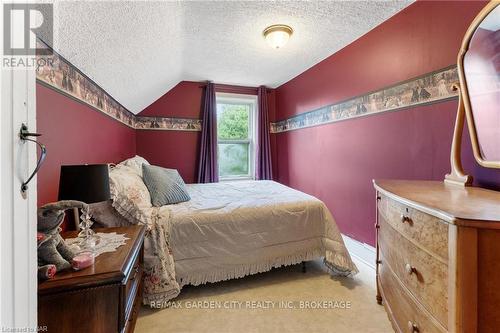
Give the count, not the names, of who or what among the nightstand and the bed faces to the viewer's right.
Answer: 2

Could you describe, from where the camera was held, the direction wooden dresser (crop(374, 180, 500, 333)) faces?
facing the viewer and to the left of the viewer

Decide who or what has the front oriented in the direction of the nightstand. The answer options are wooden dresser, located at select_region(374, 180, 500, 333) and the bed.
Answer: the wooden dresser

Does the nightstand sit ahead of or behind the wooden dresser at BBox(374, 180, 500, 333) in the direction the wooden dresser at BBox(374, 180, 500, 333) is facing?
ahead

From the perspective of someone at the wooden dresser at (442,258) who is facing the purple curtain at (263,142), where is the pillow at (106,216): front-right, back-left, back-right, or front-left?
front-left

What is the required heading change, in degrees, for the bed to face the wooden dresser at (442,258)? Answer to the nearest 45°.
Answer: approximately 45° to its right

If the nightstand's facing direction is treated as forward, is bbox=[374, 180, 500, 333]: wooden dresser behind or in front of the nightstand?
in front

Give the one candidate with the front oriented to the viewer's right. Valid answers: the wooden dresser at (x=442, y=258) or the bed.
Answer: the bed

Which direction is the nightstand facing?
to the viewer's right

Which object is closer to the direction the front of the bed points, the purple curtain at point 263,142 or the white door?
the purple curtain

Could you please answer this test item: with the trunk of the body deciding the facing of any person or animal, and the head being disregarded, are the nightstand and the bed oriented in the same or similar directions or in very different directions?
same or similar directions

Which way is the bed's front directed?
to the viewer's right

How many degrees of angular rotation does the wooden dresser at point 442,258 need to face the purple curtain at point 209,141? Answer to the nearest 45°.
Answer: approximately 90° to its right

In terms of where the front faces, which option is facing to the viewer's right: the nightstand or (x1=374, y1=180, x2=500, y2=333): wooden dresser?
the nightstand

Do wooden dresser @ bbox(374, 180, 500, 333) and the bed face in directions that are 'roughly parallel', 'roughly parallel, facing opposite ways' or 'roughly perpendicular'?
roughly parallel, facing opposite ways

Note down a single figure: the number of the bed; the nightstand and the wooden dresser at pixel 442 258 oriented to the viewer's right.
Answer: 2
